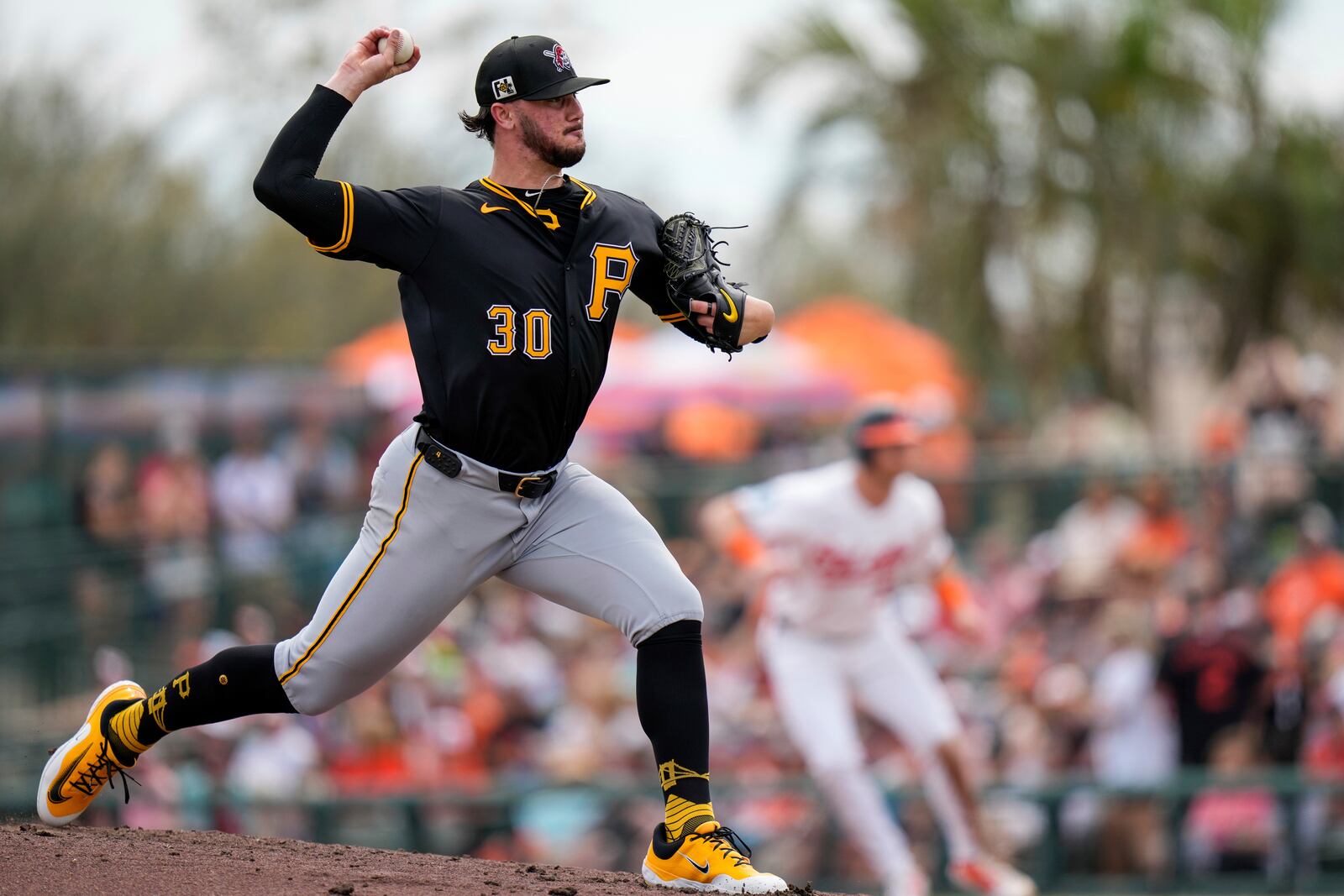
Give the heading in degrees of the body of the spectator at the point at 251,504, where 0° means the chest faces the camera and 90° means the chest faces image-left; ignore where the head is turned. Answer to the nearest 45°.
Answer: approximately 0°

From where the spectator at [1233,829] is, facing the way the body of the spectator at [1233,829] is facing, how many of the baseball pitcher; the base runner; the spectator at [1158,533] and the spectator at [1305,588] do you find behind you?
2

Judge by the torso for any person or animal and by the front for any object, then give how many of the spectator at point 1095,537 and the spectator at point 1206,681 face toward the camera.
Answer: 2

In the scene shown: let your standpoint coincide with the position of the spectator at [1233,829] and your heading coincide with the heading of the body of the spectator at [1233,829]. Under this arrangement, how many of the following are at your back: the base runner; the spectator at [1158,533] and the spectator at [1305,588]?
2

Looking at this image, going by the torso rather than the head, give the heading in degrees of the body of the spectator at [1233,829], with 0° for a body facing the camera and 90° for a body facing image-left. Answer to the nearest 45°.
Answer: approximately 0°

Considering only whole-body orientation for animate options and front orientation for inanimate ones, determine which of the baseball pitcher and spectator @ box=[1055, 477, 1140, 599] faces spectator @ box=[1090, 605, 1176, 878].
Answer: spectator @ box=[1055, 477, 1140, 599]

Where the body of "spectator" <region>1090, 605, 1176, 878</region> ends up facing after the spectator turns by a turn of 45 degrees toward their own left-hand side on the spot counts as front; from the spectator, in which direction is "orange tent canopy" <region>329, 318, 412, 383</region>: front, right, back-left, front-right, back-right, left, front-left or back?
back-right

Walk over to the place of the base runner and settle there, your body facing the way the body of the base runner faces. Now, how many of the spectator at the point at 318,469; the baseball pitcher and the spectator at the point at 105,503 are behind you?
2

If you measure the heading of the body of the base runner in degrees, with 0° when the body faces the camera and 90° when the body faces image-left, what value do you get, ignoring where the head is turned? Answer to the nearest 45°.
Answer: approximately 315°
